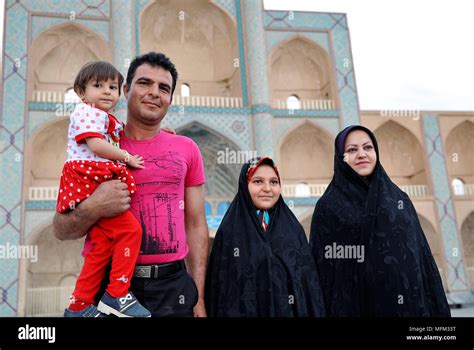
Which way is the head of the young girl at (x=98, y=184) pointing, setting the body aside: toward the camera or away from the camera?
toward the camera

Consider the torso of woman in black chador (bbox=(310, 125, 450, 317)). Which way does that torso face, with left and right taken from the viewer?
facing the viewer

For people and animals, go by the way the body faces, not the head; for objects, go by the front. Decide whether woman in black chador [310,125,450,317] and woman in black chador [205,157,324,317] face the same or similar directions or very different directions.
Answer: same or similar directions

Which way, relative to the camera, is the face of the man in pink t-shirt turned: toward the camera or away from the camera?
toward the camera

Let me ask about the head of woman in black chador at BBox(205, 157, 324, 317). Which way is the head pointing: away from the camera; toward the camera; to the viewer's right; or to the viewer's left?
toward the camera

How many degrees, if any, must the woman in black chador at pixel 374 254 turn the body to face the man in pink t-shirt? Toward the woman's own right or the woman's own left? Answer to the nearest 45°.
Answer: approximately 45° to the woman's own right

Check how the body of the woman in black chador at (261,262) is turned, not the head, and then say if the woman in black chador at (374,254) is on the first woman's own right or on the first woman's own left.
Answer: on the first woman's own left

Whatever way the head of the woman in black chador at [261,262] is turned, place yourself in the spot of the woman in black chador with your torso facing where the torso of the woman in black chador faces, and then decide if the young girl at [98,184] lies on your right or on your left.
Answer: on your right

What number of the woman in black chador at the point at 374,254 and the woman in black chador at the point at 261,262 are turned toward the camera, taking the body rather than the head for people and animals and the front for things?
2

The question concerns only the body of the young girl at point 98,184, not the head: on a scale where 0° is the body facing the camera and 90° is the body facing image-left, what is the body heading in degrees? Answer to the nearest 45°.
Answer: approximately 315°

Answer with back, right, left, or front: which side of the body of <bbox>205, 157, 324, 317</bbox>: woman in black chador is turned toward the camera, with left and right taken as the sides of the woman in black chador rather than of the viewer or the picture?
front
